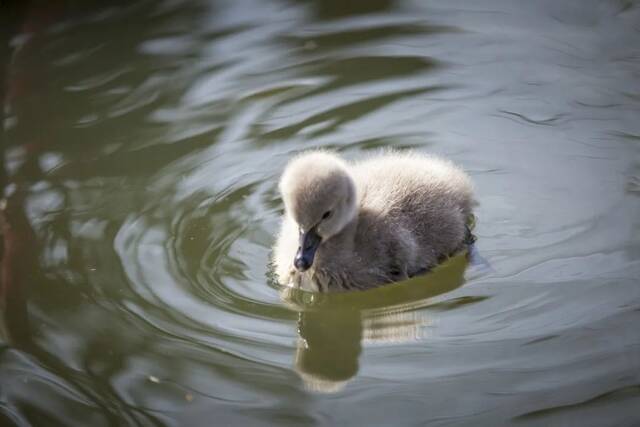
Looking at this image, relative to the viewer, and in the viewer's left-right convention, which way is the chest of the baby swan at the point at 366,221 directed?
facing the viewer and to the left of the viewer
